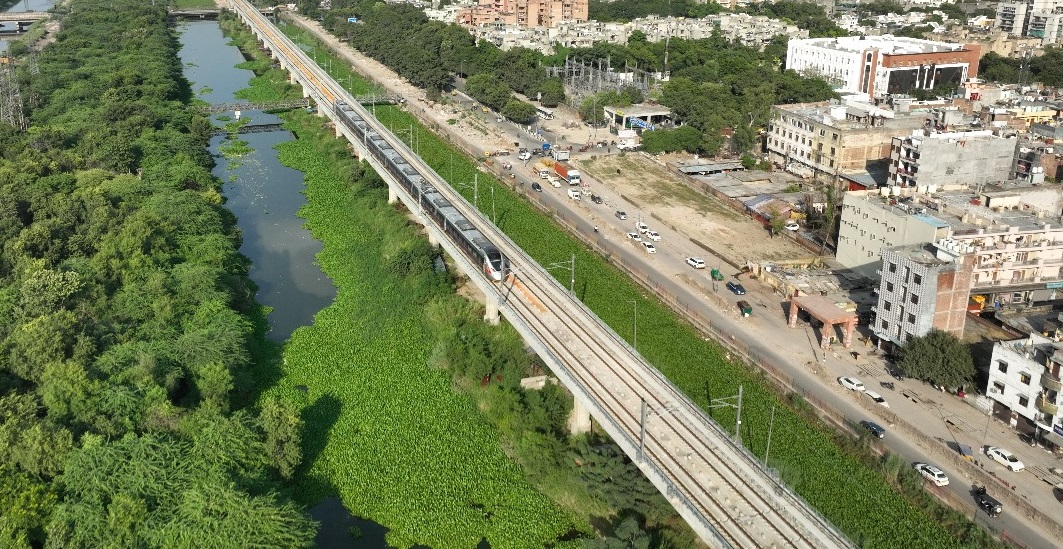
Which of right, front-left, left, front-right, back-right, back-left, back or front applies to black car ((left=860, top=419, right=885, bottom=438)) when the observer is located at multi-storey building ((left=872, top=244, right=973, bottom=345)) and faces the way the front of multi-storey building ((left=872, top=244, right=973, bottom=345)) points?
front-left

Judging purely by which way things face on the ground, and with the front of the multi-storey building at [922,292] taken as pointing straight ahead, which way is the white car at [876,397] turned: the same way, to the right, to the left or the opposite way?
to the left

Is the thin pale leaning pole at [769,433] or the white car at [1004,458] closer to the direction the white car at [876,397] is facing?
the white car

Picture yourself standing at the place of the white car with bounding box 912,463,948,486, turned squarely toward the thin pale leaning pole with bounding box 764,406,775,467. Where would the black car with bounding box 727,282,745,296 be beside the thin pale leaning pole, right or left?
right

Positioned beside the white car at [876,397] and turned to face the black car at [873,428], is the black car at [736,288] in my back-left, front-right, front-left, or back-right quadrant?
back-right

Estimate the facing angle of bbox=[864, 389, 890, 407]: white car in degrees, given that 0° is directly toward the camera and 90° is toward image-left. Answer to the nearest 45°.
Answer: approximately 315°

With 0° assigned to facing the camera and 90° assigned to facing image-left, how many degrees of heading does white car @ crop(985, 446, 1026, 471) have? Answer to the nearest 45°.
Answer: approximately 315°

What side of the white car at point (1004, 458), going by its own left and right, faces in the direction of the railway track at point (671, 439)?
right
